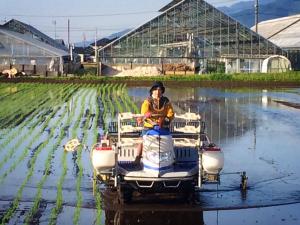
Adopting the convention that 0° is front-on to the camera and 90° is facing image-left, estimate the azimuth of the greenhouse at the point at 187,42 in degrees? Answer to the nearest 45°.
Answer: approximately 0°

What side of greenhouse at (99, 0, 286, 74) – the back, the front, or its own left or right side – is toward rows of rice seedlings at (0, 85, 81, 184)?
front

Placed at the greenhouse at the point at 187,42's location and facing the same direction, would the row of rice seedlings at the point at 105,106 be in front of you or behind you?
in front

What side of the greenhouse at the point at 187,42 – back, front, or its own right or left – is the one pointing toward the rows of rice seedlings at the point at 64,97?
front

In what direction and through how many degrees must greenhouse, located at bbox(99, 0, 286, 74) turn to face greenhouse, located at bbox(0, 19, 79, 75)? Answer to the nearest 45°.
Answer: approximately 90° to its right

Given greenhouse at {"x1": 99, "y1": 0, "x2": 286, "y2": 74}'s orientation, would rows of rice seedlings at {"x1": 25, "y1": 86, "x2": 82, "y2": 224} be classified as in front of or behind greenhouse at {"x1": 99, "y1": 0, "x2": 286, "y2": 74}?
in front

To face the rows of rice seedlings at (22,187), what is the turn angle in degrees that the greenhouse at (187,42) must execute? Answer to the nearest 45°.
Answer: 0° — it already faces it

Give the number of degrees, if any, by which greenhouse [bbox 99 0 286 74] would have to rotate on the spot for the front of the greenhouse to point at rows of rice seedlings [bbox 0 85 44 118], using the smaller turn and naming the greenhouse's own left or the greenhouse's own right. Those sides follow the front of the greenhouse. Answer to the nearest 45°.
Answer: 0° — it already faces it

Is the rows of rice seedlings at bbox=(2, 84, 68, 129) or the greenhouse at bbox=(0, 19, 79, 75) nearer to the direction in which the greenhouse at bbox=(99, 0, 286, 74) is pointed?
the rows of rice seedlings

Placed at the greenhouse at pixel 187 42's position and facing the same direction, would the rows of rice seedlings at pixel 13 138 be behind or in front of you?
in front
